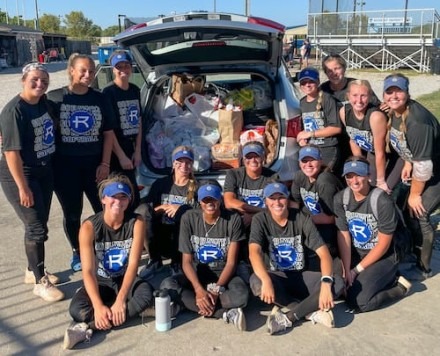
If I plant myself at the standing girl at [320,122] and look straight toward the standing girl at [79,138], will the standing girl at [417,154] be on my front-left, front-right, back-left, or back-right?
back-left

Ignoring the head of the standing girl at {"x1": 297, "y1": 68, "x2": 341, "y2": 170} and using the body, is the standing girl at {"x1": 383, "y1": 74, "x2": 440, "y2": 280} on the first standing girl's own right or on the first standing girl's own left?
on the first standing girl's own left

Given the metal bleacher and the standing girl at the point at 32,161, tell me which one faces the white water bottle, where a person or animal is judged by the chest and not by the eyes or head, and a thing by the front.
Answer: the standing girl

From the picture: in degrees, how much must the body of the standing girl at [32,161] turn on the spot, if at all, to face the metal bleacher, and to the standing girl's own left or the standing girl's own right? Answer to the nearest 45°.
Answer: approximately 90° to the standing girl's own left

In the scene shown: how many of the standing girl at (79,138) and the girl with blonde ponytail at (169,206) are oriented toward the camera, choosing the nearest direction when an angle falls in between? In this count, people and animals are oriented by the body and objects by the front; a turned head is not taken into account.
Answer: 2

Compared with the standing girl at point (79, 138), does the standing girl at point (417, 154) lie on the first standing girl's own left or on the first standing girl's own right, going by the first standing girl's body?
on the first standing girl's own left
